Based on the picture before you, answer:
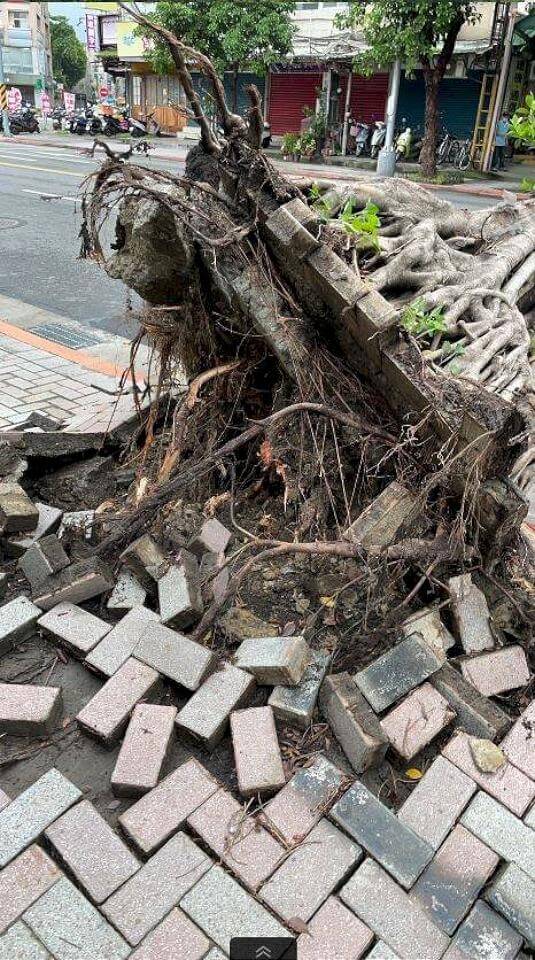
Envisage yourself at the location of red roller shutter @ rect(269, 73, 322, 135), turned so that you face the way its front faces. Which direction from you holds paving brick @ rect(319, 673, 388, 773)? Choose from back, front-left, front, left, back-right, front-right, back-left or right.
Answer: front

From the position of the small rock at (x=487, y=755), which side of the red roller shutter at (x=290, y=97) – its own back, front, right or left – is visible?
front

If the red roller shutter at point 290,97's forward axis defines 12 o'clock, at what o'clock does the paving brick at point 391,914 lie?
The paving brick is roughly at 12 o'clock from the red roller shutter.

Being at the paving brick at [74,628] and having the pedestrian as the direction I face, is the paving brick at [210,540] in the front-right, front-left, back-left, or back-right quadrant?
front-right

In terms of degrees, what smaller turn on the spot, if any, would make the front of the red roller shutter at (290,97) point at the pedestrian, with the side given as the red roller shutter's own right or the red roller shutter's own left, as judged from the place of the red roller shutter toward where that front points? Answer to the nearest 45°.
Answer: approximately 45° to the red roller shutter's own left

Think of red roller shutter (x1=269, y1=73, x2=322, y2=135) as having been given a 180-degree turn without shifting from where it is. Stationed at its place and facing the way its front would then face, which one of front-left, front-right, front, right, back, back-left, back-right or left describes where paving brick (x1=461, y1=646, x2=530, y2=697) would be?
back

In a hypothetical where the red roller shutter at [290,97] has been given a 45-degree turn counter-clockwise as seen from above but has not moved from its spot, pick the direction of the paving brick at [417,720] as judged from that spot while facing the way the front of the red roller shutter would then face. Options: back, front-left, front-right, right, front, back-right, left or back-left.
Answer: front-right

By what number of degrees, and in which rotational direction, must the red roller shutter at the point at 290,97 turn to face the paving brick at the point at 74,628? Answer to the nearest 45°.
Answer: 0° — it already faces it

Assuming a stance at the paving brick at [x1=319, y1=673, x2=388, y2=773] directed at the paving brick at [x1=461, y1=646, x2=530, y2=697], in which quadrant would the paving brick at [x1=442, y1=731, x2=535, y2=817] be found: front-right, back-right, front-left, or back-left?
front-right

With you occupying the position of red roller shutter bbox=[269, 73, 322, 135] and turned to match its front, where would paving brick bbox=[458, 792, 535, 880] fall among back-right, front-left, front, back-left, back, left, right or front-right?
front

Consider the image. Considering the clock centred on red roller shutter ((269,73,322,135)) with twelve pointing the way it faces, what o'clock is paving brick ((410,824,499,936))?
The paving brick is roughly at 12 o'clock from the red roller shutter.

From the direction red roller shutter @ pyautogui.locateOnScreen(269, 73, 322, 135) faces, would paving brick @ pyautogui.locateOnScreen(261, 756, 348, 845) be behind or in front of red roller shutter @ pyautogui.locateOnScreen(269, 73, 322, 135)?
in front

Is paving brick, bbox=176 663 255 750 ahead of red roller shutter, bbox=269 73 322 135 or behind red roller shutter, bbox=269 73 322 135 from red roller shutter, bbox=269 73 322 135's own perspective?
ahead

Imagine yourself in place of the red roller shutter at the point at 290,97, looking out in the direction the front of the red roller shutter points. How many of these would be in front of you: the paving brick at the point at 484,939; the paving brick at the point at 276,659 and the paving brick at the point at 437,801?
3

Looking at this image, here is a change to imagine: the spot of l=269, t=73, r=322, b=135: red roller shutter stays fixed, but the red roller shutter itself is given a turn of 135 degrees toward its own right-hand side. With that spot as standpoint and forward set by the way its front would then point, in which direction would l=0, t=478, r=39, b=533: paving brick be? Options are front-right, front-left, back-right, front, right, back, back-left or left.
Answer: back-left

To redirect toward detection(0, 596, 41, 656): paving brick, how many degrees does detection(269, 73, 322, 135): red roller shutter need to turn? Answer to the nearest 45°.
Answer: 0° — it already faces it

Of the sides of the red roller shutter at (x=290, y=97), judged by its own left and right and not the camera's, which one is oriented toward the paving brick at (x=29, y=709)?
front

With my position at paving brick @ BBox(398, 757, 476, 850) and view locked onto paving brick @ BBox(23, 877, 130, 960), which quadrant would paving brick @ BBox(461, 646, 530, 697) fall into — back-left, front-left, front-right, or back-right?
back-right

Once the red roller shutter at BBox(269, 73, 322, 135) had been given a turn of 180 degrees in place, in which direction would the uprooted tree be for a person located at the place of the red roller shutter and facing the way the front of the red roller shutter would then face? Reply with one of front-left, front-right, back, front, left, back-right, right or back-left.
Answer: back

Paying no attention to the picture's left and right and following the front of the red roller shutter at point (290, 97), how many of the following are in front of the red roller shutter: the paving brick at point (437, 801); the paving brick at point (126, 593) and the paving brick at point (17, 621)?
3

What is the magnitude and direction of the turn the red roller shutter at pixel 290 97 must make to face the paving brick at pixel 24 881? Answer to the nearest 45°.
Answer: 0° — it already faces it

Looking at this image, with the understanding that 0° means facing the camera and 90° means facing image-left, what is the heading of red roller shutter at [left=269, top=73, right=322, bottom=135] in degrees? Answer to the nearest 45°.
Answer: approximately 0°
